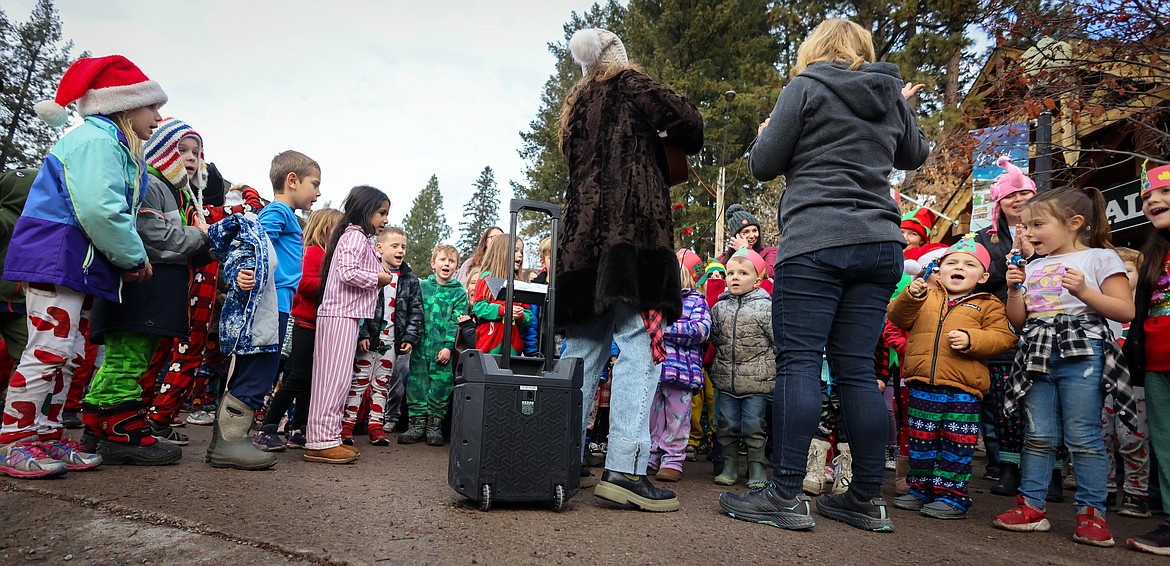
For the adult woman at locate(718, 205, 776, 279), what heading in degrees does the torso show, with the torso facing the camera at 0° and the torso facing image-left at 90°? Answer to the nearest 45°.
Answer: approximately 0°

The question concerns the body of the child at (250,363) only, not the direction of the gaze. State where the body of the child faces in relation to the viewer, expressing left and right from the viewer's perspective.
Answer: facing to the right of the viewer

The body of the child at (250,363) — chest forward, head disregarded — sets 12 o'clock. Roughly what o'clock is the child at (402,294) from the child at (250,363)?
the child at (402,294) is roughly at 10 o'clock from the child at (250,363).

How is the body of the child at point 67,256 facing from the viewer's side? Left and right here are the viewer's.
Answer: facing to the right of the viewer

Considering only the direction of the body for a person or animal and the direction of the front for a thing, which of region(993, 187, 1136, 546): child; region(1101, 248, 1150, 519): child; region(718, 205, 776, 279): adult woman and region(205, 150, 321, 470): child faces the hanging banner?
region(205, 150, 321, 470): child
